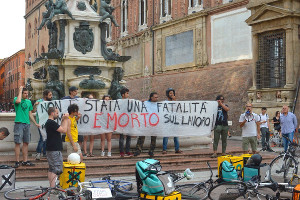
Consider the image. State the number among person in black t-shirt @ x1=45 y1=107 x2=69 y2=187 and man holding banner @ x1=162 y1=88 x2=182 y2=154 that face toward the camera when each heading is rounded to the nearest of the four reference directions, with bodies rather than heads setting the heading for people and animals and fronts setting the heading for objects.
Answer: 1

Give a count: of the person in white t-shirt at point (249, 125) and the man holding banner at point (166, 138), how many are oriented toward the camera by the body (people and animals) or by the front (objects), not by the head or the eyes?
2

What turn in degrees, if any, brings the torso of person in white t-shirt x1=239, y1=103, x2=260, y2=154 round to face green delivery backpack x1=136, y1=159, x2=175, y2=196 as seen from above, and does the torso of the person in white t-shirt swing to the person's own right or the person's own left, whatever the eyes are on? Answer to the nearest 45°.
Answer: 0° — they already face it

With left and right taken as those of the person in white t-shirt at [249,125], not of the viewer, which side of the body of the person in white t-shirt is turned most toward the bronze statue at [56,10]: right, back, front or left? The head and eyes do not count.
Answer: right

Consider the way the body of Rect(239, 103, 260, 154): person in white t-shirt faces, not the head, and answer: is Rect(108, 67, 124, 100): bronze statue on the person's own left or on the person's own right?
on the person's own right
